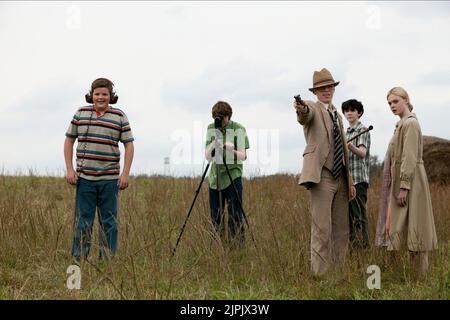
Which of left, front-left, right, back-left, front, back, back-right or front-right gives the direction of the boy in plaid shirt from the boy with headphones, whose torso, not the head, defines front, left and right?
left

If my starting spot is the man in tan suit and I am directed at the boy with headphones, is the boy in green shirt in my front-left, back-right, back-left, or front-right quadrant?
front-right

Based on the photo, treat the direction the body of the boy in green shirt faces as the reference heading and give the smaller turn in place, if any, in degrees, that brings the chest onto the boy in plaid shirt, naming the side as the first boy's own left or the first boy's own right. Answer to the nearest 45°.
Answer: approximately 90° to the first boy's own left

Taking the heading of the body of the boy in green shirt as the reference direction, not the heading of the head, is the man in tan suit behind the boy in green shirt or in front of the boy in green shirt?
in front

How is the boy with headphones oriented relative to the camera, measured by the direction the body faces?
toward the camera

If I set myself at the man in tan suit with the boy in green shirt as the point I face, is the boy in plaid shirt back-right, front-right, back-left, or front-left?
front-right

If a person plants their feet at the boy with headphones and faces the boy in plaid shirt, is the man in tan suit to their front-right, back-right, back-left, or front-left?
front-right

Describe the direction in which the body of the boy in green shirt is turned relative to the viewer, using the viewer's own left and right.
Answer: facing the viewer

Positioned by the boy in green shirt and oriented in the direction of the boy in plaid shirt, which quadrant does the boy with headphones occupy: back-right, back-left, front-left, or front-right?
back-right

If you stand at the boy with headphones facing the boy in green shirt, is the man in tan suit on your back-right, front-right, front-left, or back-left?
front-right

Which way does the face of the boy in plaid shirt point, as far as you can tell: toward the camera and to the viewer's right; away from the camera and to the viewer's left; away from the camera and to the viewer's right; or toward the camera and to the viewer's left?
toward the camera and to the viewer's left

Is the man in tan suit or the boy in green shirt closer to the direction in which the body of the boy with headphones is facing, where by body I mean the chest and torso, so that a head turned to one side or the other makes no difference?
the man in tan suit

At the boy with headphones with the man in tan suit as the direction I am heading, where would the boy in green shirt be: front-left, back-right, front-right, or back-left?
front-left

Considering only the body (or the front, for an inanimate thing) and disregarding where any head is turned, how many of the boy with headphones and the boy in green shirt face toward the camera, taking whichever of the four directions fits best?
2

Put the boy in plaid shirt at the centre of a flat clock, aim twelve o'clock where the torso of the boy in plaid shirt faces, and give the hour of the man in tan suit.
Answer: The man in tan suit is roughly at 11 o'clock from the boy in plaid shirt.

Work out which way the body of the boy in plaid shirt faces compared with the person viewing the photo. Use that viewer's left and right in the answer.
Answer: facing the viewer and to the left of the viewer

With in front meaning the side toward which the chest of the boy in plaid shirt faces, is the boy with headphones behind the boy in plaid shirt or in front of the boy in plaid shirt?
in front
